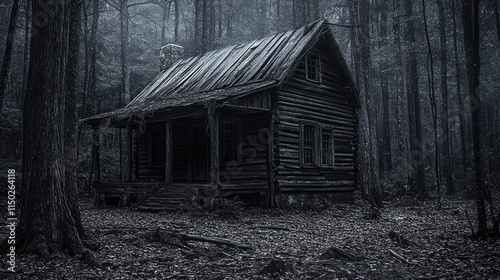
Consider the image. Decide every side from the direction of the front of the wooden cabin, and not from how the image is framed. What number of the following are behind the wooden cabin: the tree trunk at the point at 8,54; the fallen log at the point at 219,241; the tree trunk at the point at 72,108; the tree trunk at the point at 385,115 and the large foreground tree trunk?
1

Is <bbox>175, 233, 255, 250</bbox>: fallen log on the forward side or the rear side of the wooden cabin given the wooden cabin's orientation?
on the forward side

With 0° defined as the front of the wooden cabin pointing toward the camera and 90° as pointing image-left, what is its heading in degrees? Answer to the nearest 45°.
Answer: approximately 45°

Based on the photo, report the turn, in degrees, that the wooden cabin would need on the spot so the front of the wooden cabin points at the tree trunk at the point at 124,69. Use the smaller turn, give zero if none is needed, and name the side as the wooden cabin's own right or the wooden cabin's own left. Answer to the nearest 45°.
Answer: approximately 90° to the wooden cabin's own right

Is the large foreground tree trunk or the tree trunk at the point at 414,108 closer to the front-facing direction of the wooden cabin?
the large foreground tree trunk

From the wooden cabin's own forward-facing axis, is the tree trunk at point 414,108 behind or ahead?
behind

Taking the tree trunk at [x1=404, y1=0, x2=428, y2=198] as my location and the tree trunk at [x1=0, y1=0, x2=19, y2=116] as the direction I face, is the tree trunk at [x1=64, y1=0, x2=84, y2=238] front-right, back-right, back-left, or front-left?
front-left

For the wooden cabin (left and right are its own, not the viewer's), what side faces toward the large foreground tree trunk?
front

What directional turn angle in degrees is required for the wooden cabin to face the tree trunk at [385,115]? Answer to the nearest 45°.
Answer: approximately 180°

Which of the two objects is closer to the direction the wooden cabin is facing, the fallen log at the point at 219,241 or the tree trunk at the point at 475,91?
the fallen log

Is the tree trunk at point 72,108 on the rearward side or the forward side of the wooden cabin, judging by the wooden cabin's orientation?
on the forward side

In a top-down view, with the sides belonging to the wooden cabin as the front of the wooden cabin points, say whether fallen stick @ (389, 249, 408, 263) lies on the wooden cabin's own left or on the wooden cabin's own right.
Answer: on the wooden cabin's own left
